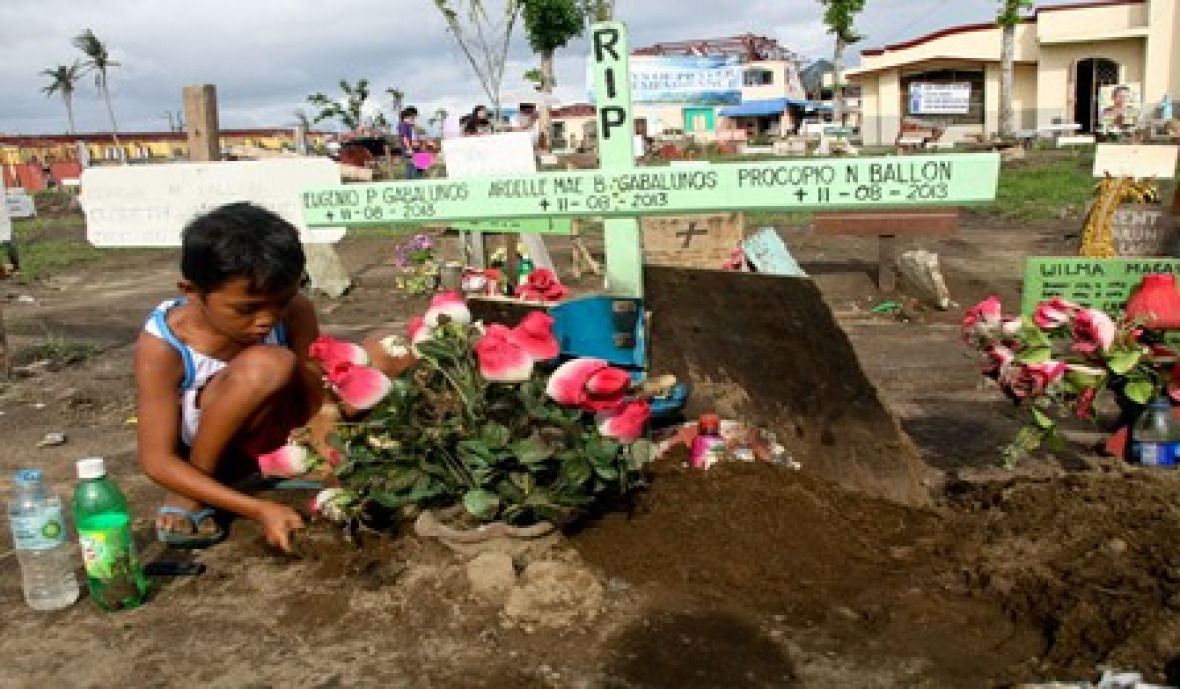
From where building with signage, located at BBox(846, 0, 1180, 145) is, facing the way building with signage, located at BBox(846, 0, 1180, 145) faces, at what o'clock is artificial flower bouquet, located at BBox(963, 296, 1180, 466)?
The artificial flower bouquet is roughly at 12 o'clock from the building with signage.

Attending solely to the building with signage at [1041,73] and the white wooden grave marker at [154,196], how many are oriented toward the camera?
2

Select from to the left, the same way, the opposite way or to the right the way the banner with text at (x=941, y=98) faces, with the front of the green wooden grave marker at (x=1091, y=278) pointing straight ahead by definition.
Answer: the same way

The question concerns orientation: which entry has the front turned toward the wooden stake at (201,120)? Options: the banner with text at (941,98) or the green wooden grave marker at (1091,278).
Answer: the banner with text

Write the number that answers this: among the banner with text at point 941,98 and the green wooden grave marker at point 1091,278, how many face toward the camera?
2

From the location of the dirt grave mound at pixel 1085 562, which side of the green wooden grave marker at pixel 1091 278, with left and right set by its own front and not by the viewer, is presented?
front

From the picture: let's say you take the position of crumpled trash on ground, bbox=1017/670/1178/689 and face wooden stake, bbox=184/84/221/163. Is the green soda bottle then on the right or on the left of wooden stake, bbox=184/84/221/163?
left

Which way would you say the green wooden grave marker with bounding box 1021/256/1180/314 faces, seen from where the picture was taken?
facing the viewer

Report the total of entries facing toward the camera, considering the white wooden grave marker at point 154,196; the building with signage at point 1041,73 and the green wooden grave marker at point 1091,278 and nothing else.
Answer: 3

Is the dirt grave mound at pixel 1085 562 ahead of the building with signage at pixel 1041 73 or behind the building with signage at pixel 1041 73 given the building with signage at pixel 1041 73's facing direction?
ahead

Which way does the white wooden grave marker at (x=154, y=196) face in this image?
toward the camera

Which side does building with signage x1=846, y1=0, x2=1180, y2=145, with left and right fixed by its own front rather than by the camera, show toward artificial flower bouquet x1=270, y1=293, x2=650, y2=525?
front

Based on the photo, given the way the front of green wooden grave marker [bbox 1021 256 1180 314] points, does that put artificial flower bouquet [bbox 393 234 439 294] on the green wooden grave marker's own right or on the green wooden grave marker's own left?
on the green wooden grave marker's own right

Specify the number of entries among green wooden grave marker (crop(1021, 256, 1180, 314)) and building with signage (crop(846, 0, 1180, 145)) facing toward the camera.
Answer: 2

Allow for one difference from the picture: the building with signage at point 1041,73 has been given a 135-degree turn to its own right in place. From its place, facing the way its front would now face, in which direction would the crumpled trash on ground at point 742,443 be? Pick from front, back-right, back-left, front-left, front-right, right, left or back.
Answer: back-left

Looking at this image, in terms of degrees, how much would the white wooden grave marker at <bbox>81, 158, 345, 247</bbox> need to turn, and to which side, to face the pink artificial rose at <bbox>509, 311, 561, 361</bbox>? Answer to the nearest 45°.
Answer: approximately 45° to its left

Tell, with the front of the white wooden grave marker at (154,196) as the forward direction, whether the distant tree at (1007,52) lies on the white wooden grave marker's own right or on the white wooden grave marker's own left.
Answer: on the white wooden grave marker's own left

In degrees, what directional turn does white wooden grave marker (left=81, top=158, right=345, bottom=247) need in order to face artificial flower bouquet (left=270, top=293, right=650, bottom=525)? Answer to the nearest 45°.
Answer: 0° — it already faces it

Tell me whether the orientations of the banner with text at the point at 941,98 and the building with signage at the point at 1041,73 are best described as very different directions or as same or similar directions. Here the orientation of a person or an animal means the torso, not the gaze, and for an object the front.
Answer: same or similar directions

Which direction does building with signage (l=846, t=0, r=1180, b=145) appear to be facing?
toward the camera
